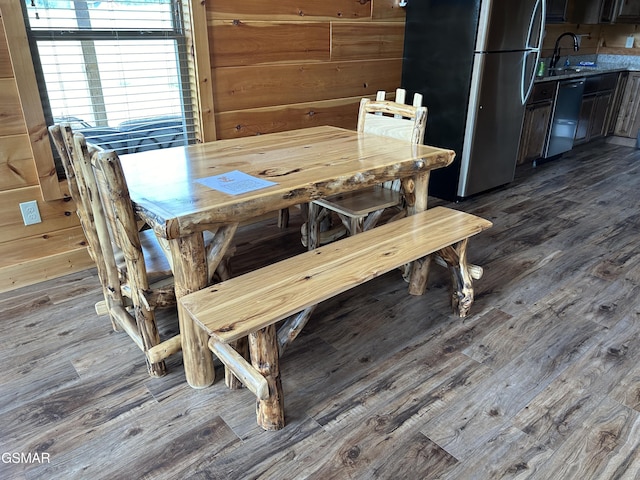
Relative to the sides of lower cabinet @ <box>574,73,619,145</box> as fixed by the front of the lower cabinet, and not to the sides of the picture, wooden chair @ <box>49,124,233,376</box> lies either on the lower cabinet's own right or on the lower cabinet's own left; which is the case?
on the lower cabinet's own right

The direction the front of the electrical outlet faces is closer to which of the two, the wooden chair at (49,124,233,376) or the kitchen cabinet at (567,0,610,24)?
the wooden chair

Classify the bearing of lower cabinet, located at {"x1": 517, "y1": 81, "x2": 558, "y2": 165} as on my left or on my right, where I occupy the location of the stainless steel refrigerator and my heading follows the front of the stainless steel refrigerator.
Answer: on my left

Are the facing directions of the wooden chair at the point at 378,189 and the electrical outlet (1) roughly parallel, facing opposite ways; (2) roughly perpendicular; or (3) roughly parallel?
roughly perpendicular

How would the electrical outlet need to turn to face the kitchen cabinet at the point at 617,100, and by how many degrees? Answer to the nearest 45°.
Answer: approximately 90° to its left

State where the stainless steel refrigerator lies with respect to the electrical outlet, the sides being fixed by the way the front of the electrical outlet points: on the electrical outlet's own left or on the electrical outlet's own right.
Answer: on the electrical outlet's own left

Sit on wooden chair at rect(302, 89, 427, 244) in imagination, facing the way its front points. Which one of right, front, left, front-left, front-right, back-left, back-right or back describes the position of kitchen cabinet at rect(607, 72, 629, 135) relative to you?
back

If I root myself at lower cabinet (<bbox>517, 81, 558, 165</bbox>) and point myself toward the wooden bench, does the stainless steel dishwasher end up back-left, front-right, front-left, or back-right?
back-left
